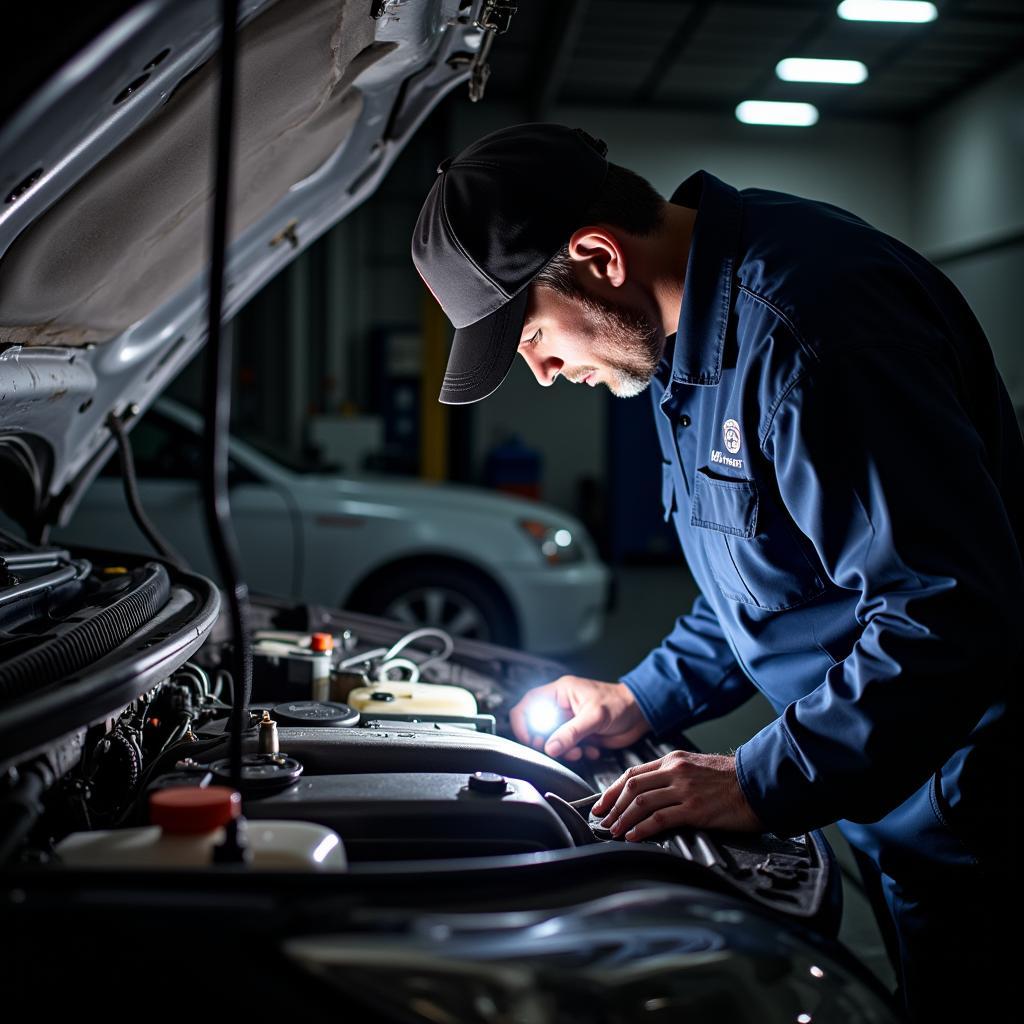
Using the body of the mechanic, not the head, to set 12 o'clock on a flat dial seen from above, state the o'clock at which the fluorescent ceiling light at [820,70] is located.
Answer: The fluorescent ceiling light is roughly at 3 o'clock from the mechanic.

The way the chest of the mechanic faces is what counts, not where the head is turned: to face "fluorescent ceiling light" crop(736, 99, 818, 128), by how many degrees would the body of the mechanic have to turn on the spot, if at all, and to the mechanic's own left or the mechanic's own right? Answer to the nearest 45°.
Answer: approximately 90° to the mechanic's own right

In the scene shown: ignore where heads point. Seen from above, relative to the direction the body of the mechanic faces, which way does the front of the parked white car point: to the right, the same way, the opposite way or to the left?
the opposite way

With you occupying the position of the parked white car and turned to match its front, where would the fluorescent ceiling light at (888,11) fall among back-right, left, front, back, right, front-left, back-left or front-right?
front-left

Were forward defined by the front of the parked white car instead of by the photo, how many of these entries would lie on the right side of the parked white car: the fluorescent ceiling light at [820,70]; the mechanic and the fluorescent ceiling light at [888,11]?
1

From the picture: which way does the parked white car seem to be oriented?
to the viewer's right

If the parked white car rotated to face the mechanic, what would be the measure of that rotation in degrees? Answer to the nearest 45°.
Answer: approximately 90° to its right

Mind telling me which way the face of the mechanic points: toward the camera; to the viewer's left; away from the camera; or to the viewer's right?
to the viewer's left

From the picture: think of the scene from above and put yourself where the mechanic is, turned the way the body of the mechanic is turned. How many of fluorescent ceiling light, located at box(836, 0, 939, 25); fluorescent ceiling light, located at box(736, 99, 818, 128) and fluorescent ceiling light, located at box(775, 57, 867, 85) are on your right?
3

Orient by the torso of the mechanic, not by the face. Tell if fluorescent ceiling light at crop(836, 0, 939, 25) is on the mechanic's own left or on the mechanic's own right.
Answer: on the mechanic's own right

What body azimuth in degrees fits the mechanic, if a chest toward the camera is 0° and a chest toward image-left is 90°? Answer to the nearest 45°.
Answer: approximately 90°

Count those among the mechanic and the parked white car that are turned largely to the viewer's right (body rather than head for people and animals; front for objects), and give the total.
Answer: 1
